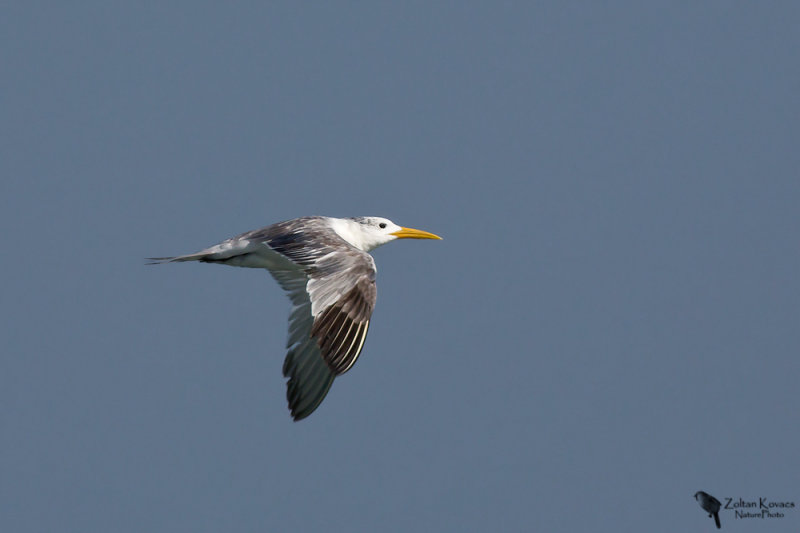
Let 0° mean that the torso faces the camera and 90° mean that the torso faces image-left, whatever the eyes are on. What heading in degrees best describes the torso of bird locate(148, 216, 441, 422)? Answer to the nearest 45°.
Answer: approximately 270°
